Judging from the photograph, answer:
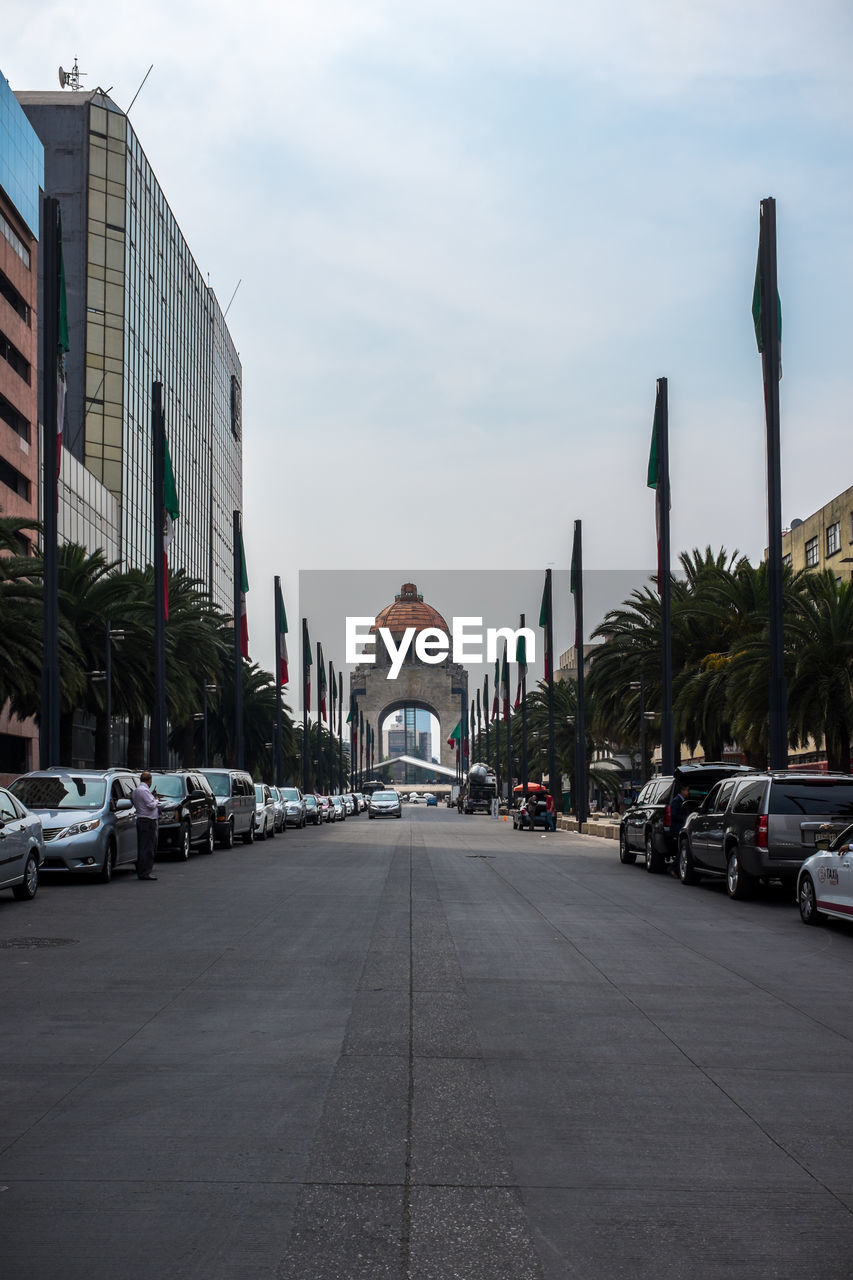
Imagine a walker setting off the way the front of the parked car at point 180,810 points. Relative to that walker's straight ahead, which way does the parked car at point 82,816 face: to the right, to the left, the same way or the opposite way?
the same way

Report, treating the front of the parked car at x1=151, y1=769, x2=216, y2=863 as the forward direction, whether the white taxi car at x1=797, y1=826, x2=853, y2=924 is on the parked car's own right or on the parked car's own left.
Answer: on the parked car's own left

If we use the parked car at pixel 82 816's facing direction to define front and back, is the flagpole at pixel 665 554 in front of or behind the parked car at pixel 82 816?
behind

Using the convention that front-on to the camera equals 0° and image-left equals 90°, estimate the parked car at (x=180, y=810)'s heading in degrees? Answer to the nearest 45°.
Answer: approximately 45°

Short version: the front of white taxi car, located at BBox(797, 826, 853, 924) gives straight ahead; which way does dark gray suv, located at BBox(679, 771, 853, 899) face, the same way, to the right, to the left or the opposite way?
the same way

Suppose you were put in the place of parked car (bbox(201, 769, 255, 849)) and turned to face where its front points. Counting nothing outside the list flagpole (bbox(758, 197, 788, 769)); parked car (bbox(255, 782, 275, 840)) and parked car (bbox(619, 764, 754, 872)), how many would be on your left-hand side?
2

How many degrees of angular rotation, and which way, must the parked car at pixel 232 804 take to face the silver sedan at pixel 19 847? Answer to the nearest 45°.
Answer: approximately 45° to its left

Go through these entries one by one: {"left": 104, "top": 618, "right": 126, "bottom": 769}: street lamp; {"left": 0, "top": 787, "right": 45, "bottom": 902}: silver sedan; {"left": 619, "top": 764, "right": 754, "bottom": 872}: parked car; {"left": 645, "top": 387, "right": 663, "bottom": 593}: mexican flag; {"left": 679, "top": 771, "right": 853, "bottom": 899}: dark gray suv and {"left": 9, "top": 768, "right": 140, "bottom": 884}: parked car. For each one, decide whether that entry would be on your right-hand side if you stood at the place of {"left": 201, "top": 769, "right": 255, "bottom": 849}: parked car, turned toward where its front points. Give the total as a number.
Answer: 1

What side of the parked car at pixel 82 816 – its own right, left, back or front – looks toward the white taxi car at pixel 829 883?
left

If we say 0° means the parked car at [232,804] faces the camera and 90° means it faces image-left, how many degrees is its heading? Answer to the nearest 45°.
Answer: approximately 45°

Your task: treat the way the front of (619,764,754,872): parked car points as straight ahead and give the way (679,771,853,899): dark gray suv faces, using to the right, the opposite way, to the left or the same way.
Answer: the same way

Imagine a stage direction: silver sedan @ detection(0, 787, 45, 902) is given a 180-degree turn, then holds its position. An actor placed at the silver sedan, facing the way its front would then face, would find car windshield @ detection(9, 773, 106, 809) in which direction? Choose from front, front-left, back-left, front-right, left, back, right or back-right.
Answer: front-left

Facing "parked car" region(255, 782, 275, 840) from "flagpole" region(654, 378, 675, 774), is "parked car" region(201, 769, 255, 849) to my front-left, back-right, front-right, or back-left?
front-left

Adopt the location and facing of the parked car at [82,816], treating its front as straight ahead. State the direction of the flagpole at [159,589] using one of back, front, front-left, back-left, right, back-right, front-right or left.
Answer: back-right
